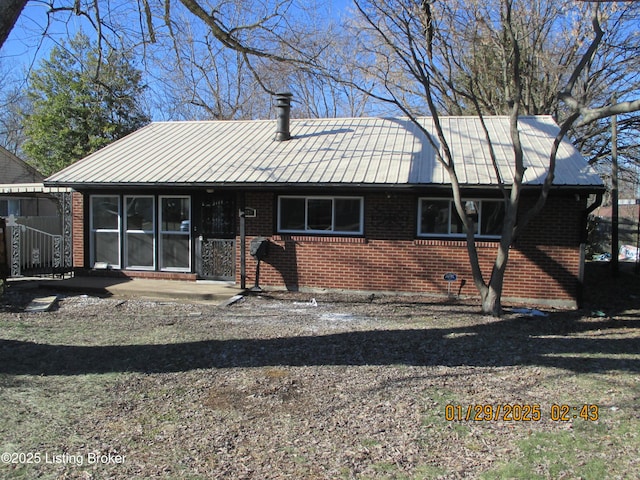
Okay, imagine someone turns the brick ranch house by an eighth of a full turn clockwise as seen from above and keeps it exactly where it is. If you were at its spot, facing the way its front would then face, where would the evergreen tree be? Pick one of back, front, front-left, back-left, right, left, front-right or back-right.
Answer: right

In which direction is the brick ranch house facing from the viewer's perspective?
toward the camera

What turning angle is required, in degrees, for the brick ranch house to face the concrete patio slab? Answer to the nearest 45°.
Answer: approximately 90° to its right

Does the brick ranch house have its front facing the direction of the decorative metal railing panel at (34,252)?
no

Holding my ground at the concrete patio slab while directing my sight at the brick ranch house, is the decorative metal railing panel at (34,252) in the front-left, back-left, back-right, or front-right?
back-left
